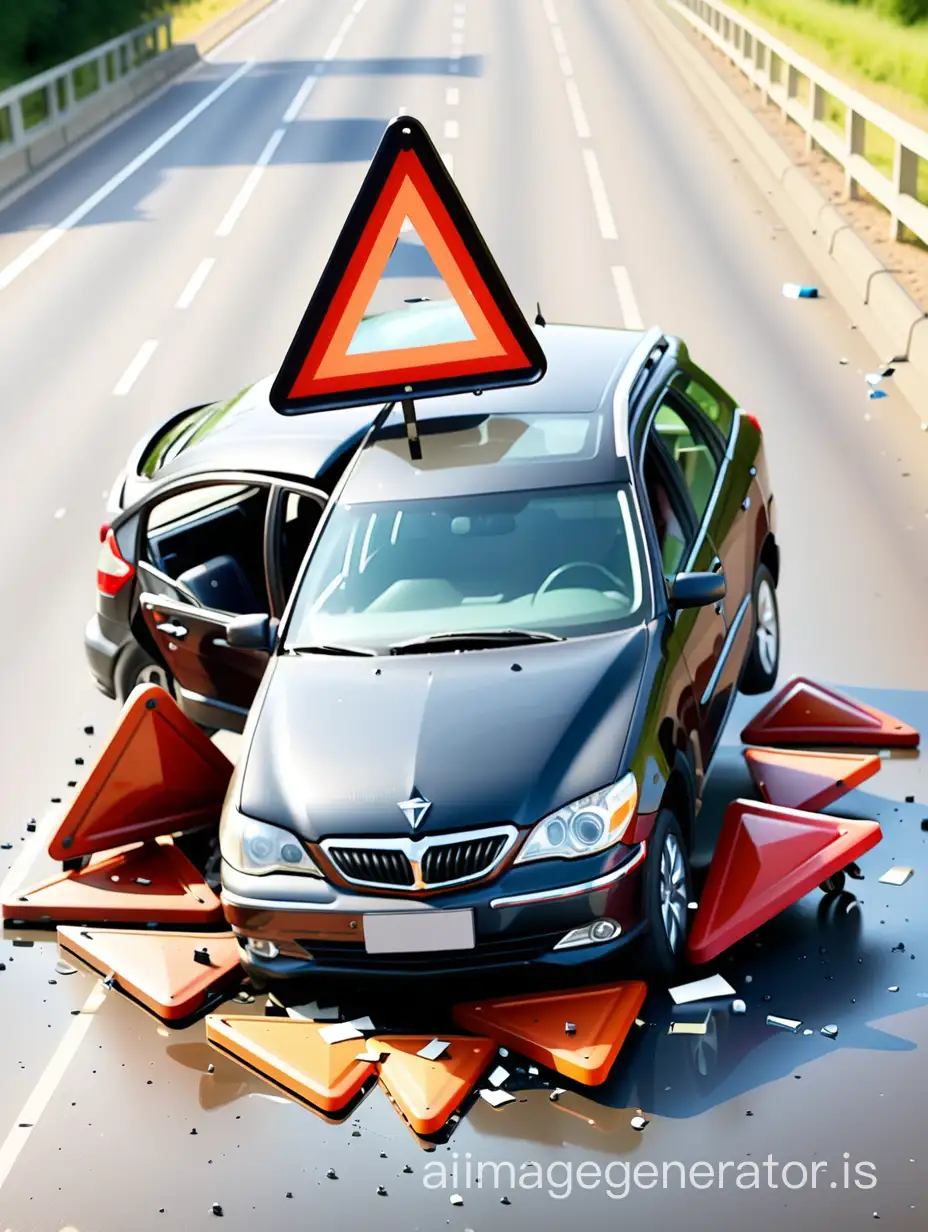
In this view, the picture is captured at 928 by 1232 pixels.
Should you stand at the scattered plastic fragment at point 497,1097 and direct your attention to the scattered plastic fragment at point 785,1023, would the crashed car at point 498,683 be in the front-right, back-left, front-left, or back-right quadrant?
front-left

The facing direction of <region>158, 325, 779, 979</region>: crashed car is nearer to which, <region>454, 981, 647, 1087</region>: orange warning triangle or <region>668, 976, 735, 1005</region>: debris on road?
the orange warning triangle

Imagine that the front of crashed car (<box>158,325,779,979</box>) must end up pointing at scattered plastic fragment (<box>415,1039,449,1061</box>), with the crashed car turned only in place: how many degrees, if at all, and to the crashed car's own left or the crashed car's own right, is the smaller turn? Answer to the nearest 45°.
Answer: approximately 45° to the crashed car's own left

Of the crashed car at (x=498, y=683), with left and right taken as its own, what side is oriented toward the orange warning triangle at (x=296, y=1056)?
front

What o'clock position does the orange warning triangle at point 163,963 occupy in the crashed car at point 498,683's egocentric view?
The orange warning triangle is roughly at 1 o'clock from the crashed car.

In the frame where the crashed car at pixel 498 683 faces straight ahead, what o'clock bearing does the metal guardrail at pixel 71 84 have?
The metal guardrail is roughly at 4 o'clock from the crashed car.

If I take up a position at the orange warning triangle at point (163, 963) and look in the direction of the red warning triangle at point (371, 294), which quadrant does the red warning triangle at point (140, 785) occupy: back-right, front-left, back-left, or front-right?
front-left

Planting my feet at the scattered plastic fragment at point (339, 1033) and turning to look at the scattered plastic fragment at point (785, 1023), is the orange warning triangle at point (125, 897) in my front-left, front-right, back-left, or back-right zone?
back-left

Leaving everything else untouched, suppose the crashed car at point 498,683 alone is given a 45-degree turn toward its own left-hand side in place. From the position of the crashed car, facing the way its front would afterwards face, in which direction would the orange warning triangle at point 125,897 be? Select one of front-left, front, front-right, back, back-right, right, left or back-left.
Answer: right
